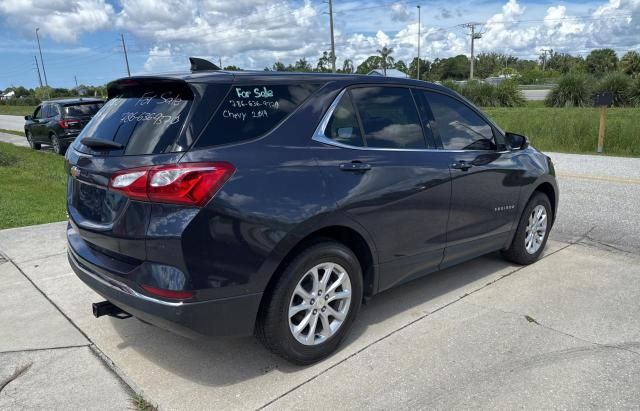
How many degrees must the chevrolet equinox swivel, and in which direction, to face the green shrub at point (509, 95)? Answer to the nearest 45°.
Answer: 0° — it already faces it

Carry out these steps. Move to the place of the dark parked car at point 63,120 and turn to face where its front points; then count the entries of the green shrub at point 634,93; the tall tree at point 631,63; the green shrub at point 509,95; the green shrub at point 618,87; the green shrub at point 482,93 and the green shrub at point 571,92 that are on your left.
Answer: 0

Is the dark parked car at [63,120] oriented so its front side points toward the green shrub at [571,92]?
no

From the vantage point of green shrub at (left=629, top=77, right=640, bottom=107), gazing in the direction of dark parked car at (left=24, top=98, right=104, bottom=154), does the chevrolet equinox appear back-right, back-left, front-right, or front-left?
front-left

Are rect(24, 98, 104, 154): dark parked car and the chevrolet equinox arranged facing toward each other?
no

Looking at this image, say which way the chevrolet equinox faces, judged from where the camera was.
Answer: facing away from the viewer and to the right of the viewer

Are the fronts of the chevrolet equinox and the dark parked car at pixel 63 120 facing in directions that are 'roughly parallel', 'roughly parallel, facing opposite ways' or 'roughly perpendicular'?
roughly perpendicular

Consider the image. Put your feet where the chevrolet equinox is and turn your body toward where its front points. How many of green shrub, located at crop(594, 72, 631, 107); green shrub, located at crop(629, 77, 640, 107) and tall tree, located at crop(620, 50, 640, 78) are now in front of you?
3

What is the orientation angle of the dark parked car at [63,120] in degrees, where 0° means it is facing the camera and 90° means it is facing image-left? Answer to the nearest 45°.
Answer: approximately 135°

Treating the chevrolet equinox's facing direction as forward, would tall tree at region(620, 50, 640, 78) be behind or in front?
in front

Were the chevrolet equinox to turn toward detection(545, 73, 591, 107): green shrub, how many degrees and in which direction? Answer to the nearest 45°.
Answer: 0° — it already faces it

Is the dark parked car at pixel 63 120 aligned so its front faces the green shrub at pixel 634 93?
no

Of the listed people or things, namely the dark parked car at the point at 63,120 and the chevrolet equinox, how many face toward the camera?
0

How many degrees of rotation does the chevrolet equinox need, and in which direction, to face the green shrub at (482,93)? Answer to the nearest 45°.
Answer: approximately 45° to its left

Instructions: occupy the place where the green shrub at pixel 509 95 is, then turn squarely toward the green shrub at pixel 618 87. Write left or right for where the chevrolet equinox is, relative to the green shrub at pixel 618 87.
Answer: right
